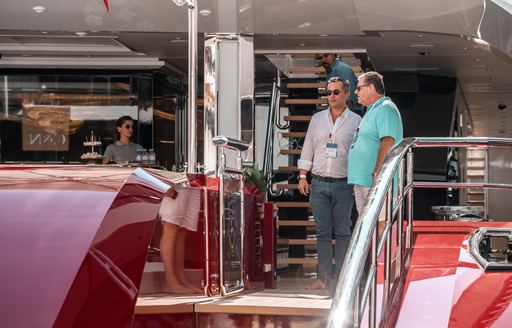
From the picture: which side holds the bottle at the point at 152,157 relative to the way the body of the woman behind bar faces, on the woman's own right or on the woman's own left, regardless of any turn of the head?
on the woman's own left

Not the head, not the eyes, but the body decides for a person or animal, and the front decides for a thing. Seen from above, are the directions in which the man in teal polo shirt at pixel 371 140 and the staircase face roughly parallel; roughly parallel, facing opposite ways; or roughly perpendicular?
roughly perpendicular

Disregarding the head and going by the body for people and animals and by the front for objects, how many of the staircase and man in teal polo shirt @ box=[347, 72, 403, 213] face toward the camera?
1

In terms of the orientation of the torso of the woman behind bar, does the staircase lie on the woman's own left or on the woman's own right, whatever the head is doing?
on the woman's own left

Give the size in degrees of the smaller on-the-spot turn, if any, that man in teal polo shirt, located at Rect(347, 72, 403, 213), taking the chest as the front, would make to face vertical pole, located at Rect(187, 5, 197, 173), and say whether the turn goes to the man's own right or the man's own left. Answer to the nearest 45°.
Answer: approximately 45° to the man's own left

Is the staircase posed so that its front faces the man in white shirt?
yes

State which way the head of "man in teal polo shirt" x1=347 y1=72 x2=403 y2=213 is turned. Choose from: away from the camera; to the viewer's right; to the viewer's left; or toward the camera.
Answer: to the viewer's left

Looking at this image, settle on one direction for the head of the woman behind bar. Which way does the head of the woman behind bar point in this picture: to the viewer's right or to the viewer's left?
to the viewer's right

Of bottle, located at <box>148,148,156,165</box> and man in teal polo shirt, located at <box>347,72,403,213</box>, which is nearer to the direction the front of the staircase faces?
the man in teal polo shirt

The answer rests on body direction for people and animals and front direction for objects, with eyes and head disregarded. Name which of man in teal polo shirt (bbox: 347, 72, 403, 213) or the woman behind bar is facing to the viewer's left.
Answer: the man in teal polo shirt
